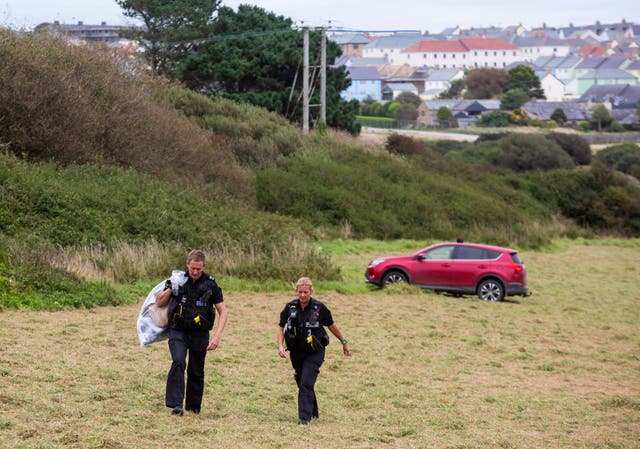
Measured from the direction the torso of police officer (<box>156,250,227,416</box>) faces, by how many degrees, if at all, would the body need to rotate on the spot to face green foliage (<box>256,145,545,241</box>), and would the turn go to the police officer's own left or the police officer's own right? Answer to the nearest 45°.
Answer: approximately 180°

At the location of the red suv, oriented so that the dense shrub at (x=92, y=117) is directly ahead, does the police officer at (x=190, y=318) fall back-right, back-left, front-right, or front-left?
back-left

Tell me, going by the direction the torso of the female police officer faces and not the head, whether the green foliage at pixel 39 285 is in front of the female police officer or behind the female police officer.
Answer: behind

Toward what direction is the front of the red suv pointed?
to the viewer's left

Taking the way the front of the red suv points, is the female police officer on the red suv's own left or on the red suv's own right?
on the red suv's own left

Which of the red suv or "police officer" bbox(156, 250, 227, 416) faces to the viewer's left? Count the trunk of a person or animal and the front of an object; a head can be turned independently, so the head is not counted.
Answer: the red suv

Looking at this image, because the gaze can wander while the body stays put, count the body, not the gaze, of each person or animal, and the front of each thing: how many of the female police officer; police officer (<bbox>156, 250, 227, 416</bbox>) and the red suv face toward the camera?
2

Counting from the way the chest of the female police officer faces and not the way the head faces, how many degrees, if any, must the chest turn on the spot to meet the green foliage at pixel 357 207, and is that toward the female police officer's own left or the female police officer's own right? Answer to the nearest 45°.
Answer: approximately 180°

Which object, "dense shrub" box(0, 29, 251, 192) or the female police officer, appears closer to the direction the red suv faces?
the dense shrub

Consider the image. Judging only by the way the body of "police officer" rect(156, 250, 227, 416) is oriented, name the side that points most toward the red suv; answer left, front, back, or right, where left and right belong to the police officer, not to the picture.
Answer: back

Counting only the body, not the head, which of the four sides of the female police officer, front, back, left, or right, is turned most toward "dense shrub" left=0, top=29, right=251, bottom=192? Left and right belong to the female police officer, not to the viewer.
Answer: back

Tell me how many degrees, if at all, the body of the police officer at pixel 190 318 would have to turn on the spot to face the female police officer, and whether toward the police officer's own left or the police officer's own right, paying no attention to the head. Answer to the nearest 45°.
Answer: approximately 90° to the police officer's own left
